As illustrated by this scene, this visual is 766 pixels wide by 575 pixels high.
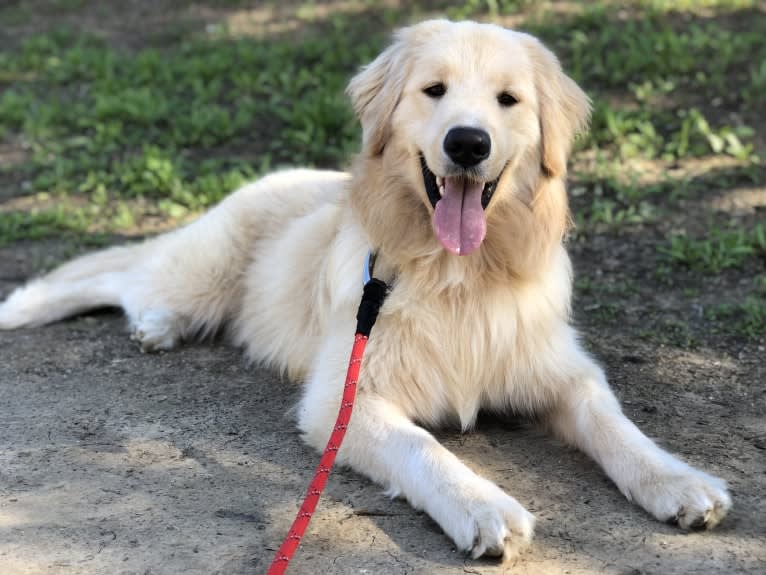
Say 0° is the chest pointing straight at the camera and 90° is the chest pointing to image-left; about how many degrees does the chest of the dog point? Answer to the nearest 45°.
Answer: approximately 315°
